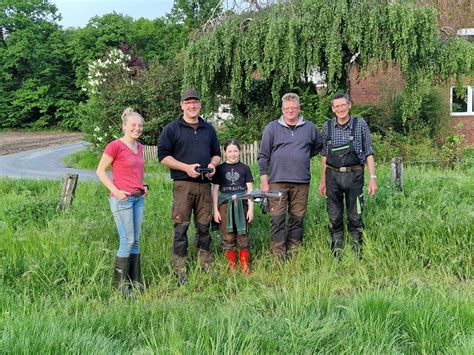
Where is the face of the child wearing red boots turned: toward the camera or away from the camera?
toward the camera

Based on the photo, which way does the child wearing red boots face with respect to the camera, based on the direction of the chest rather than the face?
toward the camera

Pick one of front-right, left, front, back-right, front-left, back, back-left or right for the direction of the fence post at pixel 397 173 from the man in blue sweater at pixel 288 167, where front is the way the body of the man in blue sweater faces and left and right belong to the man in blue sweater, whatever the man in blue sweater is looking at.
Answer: back-left

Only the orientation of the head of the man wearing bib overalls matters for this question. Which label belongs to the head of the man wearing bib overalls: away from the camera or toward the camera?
toward the camera

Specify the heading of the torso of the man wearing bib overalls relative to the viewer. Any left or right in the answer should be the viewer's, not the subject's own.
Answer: facing the viewer

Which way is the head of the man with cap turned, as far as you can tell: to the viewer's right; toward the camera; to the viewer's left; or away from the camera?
toward the camera

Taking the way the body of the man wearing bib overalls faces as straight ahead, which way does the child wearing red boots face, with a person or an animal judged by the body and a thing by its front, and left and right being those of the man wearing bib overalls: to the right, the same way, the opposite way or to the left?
the same way

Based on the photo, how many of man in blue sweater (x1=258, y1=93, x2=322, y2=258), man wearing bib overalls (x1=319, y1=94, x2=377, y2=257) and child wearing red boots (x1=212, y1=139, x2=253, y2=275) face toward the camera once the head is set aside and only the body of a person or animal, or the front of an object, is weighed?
3

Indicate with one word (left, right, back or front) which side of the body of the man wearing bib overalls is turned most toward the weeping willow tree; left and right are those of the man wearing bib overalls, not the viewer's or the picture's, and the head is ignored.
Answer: back

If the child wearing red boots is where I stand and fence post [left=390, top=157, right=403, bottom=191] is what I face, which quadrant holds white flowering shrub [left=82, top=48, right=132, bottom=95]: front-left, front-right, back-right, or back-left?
front-left
